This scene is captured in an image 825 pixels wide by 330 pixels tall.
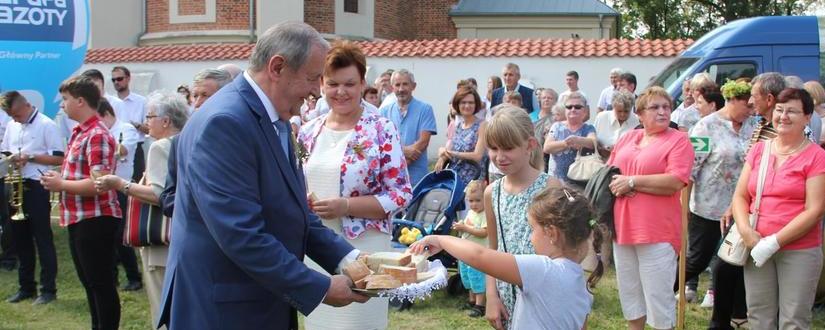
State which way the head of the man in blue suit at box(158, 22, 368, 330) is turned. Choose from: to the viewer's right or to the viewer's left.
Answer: to the viewer's right

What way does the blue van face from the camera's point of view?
to the viewer's left

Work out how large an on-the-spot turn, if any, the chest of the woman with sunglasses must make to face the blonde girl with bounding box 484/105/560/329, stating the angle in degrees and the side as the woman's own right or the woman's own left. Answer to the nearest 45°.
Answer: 0° — they already face them

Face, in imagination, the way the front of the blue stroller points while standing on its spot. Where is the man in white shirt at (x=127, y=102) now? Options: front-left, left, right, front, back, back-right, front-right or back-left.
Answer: right
